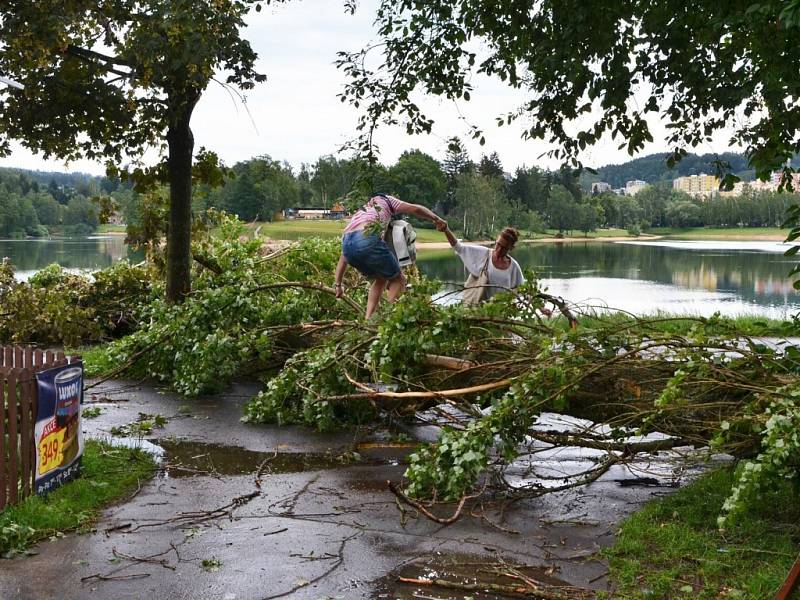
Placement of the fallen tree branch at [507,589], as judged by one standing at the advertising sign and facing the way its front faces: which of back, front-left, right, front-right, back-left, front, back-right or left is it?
front

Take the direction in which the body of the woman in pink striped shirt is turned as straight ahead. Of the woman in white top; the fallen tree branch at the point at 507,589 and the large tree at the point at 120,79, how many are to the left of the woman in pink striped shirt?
1

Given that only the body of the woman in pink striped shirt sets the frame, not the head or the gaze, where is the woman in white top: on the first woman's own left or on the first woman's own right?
on the first woman's own right

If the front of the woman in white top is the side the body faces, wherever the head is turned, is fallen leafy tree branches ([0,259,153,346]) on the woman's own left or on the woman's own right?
on the woman's own right

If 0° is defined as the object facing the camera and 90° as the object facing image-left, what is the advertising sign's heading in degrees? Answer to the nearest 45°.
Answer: approximately 315°

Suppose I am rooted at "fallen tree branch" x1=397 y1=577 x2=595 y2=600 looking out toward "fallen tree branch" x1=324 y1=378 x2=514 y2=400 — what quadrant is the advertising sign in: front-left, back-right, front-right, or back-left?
front-left

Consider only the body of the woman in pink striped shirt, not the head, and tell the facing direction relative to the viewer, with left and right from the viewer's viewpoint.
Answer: facing away from the viewer and to the right of the viewer

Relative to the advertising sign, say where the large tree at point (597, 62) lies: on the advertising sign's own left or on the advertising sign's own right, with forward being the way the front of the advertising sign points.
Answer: on the advertising sign's own left

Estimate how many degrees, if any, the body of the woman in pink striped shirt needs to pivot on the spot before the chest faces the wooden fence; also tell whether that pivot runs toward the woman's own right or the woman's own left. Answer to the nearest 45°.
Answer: approximately 180°

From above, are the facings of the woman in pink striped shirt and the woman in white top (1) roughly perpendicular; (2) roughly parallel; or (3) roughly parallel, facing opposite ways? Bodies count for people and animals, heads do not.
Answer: roughly parallel, facing opposite ways

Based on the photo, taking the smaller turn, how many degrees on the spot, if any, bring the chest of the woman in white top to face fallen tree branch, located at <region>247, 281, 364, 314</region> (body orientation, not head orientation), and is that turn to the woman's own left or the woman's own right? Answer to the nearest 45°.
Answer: approximately 90° to the woman's own right

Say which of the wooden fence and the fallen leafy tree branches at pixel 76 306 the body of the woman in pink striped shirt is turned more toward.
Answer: the fallen leafy tree branches

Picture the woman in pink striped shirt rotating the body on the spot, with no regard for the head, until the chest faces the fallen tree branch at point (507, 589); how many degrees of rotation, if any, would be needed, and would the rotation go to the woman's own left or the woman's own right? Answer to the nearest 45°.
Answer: approximately 135° to the woman's own right

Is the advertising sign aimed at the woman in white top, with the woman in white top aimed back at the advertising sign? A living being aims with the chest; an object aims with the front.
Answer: no

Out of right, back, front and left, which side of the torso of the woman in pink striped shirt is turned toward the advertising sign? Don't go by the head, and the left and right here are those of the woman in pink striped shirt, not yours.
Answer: back

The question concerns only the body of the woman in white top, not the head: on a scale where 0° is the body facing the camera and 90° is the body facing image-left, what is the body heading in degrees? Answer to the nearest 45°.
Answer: approximately 45°

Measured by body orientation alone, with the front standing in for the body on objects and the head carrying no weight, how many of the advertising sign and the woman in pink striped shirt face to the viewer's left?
0
